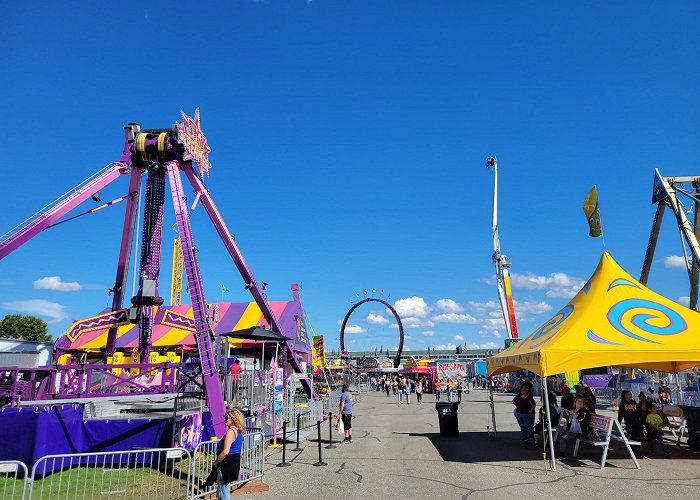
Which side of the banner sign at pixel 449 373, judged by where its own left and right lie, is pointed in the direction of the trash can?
front

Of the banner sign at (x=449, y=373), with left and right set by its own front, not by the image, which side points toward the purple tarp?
front

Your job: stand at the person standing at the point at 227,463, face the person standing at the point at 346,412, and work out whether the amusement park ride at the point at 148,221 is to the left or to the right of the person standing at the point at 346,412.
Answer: left

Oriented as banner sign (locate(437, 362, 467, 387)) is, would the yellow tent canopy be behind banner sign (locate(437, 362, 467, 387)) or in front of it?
in front

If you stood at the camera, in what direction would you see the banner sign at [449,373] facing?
facing the viewer

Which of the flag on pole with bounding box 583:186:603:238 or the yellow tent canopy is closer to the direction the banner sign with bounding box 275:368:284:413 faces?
the yellow tent canopy

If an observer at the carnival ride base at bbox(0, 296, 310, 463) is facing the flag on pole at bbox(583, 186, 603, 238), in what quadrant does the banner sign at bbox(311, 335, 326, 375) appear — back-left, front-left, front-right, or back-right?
front-left

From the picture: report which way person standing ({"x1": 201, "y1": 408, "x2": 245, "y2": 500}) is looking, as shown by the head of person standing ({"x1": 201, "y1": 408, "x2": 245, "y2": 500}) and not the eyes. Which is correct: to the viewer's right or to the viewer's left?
to the viewer's left

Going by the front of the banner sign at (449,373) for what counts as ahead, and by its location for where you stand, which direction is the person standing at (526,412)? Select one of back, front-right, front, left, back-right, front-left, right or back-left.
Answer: front
